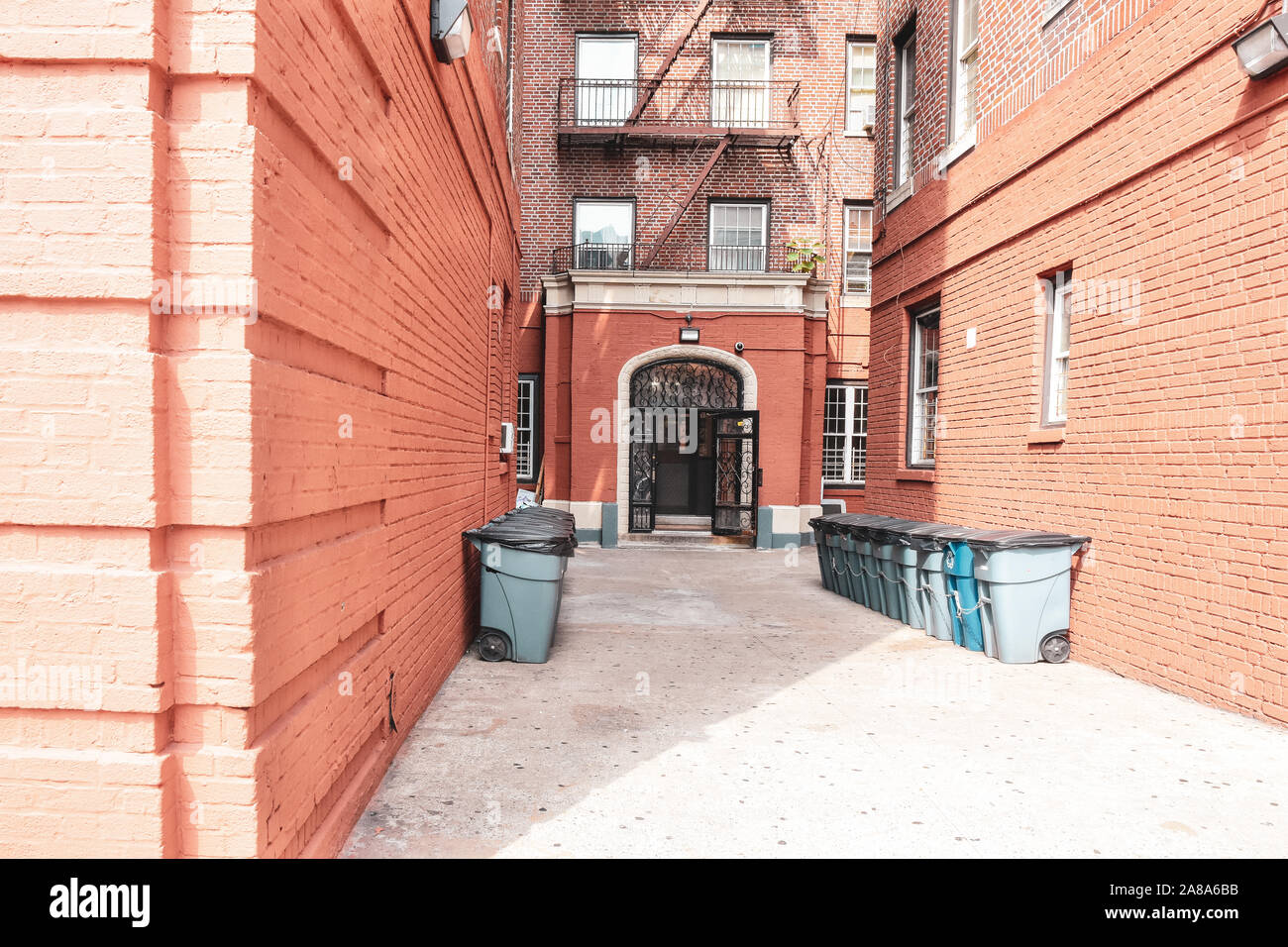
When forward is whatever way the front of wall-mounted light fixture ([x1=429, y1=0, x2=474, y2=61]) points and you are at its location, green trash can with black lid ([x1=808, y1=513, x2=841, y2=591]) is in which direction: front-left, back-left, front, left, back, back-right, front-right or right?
front-left

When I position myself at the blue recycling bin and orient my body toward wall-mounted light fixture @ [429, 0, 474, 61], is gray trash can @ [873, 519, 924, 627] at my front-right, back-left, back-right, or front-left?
back-right

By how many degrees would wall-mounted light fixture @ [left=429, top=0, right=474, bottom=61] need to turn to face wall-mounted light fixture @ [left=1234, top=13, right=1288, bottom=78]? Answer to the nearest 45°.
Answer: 0° — it already faces it

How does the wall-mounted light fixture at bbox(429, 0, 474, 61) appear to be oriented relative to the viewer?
to the viewer's right

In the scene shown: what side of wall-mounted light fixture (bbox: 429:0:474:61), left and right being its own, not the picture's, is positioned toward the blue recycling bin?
front

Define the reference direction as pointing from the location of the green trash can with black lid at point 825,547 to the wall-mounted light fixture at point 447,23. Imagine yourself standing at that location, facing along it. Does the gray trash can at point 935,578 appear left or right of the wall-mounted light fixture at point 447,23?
left

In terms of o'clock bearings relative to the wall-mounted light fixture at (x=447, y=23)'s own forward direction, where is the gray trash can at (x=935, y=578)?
The gray trash can is roughly at 11 o'clock from the wall-mounted light fixture.

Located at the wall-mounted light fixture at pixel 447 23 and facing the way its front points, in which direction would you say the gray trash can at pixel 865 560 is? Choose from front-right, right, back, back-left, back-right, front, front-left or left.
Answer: front-left

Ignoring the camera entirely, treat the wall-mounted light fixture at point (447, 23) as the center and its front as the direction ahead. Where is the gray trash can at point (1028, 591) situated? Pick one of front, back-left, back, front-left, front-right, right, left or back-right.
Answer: front
